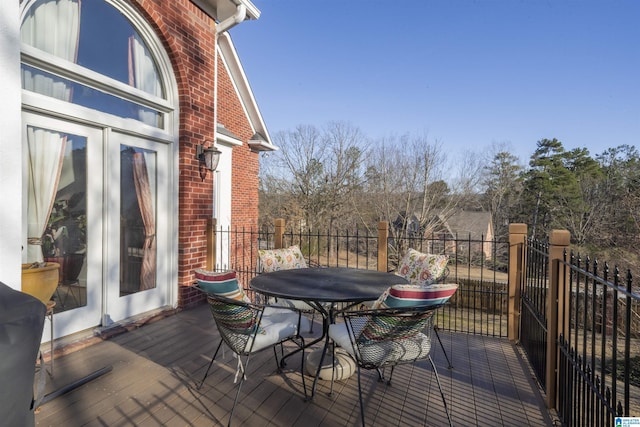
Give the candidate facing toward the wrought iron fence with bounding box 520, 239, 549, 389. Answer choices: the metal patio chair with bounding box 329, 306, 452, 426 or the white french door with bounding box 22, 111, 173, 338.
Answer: the white french door

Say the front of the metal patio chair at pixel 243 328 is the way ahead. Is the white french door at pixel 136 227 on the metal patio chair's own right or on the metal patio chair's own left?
on the metal patio chair's own left

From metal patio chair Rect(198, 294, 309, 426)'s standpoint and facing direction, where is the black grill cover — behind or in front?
behind

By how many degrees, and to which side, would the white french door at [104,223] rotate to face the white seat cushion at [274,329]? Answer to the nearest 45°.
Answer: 0° — it already faces it

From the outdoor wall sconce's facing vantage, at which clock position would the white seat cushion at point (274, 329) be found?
The white seat cushion is roughly at 1 o'clock from the outdoor wall sconce.

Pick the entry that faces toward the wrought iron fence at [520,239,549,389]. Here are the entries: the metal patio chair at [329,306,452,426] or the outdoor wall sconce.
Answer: the outdoor wall sconce

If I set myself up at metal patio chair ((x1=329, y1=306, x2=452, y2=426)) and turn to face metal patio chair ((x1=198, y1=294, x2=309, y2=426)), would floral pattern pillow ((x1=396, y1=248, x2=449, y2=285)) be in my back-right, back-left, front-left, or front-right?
back-right

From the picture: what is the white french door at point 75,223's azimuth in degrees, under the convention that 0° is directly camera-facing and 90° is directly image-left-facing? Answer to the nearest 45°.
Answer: approximately 315°

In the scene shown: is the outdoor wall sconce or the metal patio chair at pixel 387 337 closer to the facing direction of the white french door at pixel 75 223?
the metal patio chair
